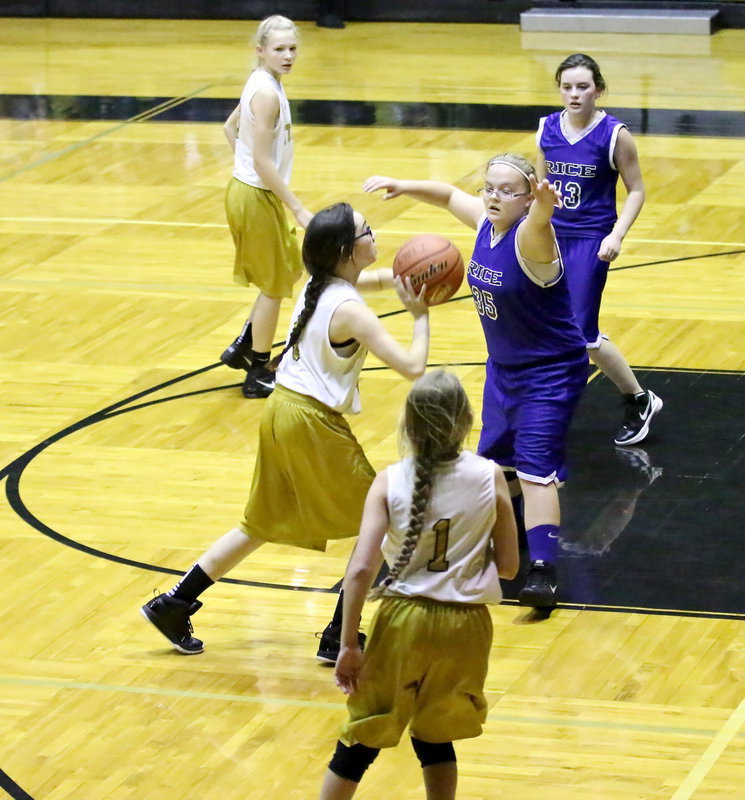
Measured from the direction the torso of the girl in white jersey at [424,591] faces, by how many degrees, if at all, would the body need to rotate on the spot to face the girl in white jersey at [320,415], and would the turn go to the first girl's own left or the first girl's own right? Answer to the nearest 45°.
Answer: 0° — they already face them

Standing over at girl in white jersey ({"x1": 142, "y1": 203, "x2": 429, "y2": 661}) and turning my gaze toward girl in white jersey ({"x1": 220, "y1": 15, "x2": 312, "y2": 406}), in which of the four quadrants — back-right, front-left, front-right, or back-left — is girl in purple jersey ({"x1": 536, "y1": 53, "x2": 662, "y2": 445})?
front-right

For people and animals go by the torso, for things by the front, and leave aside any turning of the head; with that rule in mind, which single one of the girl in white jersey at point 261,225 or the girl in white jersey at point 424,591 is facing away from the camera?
the girl in white jersey at point 424,591

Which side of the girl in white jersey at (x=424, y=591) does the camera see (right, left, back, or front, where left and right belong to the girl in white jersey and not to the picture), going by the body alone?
back

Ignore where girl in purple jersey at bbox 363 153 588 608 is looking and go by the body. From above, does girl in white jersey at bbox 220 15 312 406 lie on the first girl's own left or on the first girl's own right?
on the first girl's own right

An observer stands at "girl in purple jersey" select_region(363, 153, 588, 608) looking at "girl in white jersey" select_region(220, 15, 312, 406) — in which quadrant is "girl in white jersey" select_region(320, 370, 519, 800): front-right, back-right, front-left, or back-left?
back-left

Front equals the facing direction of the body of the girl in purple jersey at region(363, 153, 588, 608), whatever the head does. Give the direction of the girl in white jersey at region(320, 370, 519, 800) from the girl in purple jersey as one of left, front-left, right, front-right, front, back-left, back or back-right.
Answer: front-left

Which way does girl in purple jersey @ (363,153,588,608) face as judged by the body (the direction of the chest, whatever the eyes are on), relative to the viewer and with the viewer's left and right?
facing the viewer and to the left of the viewer

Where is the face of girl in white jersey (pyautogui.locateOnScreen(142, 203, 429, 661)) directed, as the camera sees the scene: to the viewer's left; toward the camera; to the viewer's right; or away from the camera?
to the viewer's right

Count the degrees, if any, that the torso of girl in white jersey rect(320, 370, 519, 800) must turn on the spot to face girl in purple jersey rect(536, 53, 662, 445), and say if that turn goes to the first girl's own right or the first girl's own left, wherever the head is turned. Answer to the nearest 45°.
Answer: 0° — they already face them

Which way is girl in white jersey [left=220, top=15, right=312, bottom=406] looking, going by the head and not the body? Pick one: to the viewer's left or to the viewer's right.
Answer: to the viewer's right

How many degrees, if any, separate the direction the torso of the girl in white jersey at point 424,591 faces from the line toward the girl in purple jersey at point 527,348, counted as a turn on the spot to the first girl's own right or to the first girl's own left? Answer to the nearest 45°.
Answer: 0° — they already face them

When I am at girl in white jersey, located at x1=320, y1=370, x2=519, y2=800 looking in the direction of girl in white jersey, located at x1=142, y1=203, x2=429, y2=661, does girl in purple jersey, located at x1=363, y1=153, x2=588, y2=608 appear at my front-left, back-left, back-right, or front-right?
front-right

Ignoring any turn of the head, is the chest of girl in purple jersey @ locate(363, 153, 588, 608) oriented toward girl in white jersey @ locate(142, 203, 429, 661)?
yes
